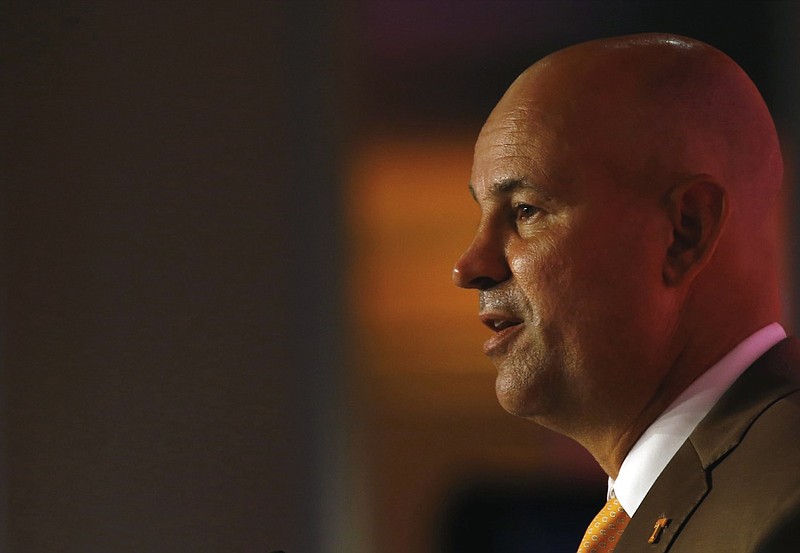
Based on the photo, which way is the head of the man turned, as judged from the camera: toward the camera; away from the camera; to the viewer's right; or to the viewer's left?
to the viewer's left

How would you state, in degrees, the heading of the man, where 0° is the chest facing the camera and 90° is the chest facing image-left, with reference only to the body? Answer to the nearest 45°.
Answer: approximately 90°
